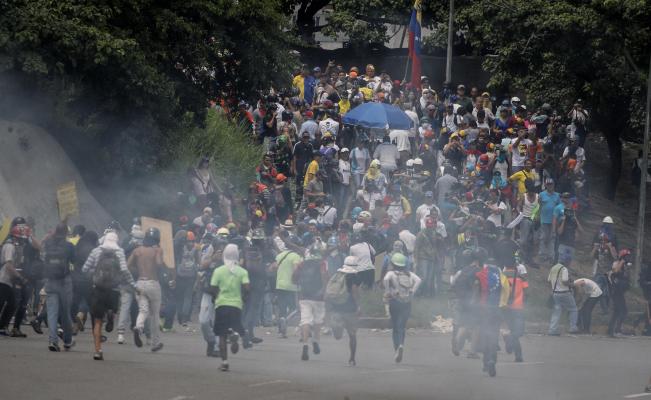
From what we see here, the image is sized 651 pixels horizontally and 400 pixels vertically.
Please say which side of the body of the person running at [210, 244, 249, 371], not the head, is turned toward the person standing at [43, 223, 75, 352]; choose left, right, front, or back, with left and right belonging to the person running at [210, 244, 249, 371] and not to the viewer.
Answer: left

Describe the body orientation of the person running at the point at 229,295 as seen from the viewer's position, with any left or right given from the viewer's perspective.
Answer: facing away from the viewer

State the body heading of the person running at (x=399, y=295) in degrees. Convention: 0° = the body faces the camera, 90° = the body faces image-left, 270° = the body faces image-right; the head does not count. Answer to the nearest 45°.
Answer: approximately 180°

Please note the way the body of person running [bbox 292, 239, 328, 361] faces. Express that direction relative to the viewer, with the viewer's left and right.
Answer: facing away from the viewer

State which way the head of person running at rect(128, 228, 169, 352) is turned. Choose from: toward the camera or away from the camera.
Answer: away from the camera

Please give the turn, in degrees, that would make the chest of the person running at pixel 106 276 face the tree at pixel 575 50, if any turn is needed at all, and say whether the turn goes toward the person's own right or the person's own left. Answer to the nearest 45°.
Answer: approximately 45° to the person's own right

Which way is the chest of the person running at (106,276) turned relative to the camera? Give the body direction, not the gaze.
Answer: away from the camera

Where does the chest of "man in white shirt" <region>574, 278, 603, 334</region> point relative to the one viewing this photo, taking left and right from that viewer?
facing to the left of the viewer

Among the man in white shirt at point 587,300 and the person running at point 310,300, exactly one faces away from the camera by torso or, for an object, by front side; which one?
the person running

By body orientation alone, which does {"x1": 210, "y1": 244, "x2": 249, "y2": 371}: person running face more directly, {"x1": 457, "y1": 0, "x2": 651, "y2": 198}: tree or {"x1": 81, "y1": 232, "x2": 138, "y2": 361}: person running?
the tree
